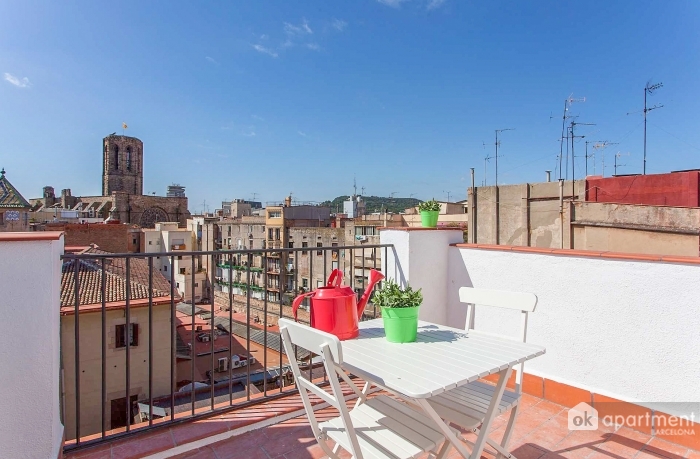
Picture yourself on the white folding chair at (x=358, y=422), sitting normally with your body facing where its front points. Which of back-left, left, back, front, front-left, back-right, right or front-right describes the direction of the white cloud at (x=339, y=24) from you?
front-left

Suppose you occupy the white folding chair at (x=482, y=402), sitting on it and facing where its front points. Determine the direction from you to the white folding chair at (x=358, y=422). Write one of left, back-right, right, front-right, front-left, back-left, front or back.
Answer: front

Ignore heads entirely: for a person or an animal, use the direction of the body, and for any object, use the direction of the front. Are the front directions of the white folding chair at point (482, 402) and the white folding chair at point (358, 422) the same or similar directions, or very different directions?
very different directions

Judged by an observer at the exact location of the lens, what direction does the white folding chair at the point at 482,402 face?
facing the viewer and to the left of the viewer

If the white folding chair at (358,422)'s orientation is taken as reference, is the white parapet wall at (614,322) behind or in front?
in front

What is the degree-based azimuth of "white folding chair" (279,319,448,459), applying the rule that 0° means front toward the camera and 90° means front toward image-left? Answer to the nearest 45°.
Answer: approximately 225°

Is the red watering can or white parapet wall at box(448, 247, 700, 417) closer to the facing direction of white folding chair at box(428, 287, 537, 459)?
the red watering can
